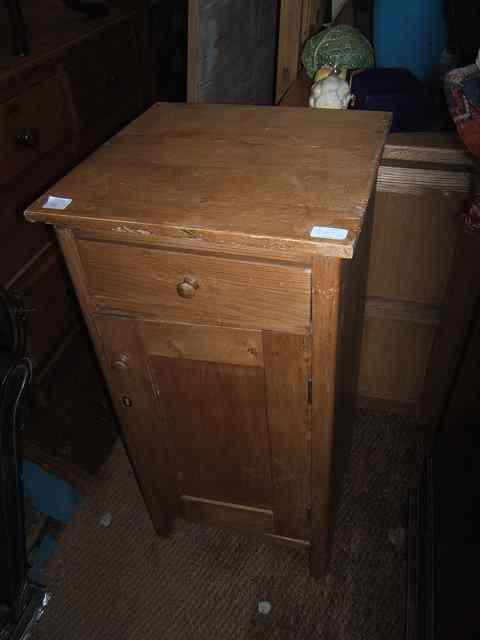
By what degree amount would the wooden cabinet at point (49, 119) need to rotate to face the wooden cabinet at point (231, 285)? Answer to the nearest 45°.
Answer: approximately 45° to its right

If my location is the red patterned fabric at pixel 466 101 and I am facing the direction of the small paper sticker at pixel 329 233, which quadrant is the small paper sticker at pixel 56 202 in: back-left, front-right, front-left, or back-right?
front-right

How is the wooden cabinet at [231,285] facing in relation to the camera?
toward the camera

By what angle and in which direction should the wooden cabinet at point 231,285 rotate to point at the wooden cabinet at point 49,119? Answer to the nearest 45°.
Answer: approximately 135° to its right

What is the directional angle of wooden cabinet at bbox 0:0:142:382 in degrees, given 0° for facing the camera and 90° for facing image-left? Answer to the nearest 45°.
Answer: approximately 315°

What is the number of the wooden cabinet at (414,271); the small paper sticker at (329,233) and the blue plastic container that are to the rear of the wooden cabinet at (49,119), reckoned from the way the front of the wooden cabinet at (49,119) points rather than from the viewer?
0

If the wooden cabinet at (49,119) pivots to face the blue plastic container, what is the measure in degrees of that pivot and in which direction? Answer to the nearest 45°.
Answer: approximately 45° to its left

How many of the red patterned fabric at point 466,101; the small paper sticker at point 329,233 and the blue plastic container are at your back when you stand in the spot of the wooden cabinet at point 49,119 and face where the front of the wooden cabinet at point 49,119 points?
0

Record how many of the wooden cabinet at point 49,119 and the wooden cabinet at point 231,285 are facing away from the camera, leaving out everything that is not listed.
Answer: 0

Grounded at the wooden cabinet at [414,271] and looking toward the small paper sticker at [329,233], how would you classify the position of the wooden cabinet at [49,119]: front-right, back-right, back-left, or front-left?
front-right
